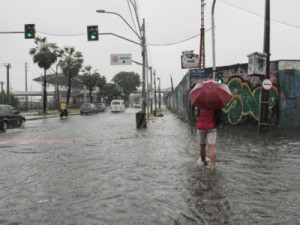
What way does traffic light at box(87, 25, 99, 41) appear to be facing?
toward the camera

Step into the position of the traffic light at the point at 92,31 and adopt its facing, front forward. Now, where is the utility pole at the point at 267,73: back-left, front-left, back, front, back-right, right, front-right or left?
front-left

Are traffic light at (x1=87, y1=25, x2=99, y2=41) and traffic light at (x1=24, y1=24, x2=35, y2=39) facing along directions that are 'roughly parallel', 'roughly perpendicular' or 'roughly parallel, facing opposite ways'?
roughly parallel

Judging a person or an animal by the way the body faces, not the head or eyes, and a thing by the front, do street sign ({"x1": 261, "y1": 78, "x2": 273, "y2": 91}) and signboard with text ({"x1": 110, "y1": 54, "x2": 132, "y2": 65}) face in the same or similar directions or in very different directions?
same or similar directions

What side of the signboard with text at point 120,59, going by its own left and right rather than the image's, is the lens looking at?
front

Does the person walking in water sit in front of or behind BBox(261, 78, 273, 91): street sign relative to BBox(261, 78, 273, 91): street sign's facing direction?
in front

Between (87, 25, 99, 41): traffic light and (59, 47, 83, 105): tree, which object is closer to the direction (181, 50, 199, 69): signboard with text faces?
the traffic light

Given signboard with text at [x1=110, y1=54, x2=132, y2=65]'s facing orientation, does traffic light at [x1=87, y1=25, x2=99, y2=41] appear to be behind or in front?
in front

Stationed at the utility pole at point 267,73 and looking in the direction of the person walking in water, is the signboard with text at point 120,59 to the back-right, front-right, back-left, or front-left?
back-right

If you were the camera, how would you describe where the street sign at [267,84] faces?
facing the viewer
